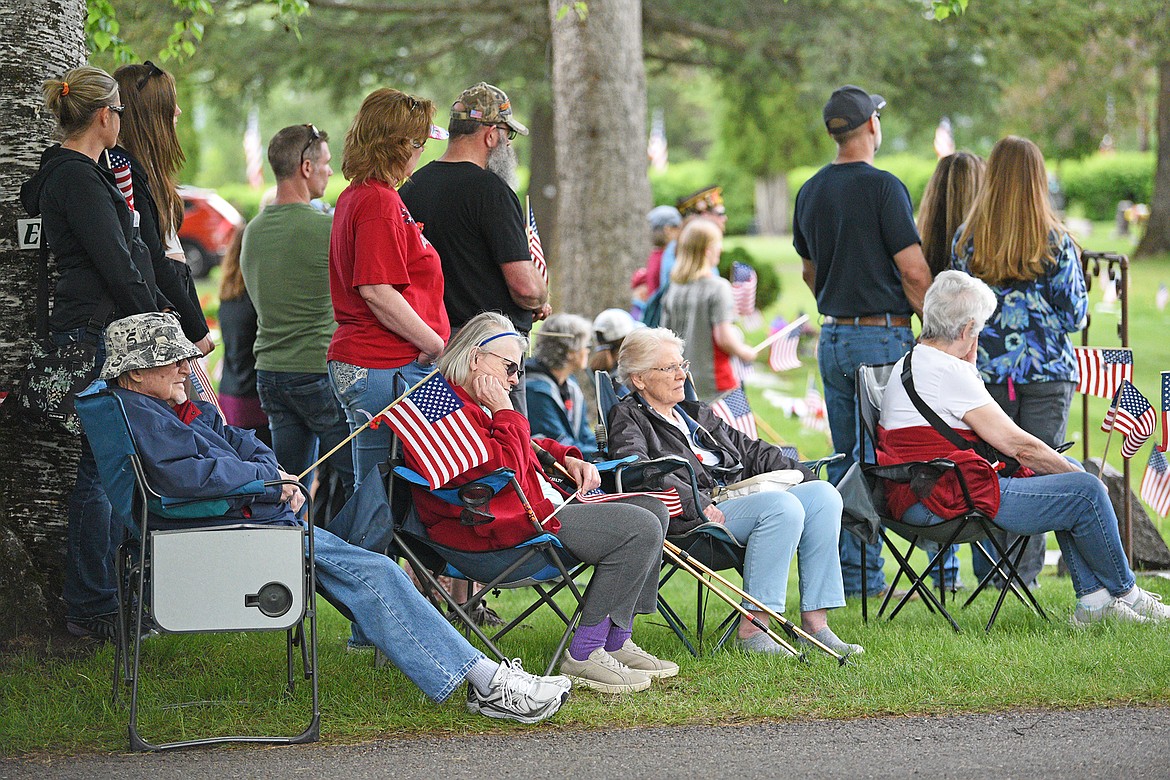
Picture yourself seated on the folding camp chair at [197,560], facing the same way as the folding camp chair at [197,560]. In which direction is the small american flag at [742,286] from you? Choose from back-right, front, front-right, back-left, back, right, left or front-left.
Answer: front-left

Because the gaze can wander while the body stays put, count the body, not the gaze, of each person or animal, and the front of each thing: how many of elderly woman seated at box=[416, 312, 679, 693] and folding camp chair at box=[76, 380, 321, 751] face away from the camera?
0

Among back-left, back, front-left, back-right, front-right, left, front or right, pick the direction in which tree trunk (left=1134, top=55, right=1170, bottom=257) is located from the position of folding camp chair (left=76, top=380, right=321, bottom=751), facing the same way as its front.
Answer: front-left

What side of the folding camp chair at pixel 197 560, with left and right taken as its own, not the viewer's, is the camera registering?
right

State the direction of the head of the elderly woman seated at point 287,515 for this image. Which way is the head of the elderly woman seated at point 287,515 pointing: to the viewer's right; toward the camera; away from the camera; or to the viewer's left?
to the viewer's right

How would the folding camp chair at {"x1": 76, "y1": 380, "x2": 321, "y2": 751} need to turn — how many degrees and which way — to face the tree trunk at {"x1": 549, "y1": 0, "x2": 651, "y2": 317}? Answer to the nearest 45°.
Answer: approximately 45° to its left

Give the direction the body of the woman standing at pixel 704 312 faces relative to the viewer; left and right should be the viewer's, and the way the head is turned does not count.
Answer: facing away from the viewer and to the right of the viewer

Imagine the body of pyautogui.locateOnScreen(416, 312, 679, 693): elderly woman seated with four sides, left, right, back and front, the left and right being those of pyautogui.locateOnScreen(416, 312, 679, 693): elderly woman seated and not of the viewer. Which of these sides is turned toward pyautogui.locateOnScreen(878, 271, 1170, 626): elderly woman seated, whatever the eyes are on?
front

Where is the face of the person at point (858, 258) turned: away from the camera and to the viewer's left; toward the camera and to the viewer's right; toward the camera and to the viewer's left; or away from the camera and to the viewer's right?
away from the camera and to the viewer's right

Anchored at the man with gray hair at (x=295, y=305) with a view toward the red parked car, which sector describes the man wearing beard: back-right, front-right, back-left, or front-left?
back-right

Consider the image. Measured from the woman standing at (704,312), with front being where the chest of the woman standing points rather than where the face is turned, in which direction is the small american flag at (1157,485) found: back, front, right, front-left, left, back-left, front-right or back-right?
right

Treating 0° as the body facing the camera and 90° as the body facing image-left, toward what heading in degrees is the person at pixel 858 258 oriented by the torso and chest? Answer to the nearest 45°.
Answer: approximately 225°

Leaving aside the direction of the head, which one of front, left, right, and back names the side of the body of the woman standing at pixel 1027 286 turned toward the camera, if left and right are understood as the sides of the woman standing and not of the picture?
back

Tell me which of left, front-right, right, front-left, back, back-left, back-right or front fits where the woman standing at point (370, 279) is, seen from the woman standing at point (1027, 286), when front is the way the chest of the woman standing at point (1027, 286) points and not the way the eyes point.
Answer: back-left

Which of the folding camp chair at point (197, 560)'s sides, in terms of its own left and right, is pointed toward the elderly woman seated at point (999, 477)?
front

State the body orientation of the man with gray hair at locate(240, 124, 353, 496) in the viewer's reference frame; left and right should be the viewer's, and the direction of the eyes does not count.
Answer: facing away from the viewer and to the right of the viewer

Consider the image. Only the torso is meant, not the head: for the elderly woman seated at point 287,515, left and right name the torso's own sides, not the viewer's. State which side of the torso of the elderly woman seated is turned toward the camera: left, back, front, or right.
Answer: right

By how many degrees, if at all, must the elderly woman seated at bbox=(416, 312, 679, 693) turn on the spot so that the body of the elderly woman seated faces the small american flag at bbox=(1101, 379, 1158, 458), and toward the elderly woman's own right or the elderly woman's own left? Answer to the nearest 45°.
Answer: approximately 45° to the elderly woman's own left
